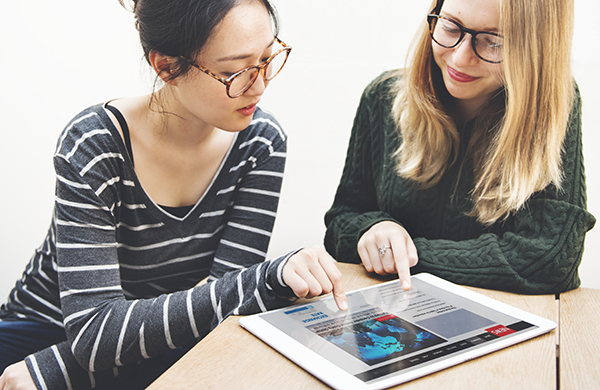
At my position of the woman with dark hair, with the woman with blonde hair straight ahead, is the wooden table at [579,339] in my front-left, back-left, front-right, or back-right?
front-right

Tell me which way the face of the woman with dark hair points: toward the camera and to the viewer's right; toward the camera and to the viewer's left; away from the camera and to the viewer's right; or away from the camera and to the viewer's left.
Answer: toward the camera and to the viewer's right

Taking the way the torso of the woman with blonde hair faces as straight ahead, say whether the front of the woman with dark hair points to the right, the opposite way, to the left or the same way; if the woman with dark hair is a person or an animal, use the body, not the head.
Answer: to the left

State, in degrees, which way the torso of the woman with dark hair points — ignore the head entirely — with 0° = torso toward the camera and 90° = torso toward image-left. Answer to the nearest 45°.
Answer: approximately 315°

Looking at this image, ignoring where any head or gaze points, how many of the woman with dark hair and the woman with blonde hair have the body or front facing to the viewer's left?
0

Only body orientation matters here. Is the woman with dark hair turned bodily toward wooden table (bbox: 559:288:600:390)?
yes

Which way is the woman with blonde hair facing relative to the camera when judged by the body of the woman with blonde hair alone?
toward the camera
